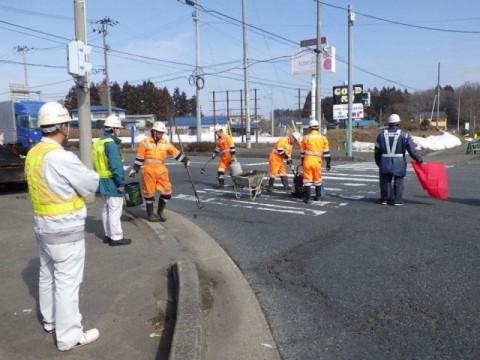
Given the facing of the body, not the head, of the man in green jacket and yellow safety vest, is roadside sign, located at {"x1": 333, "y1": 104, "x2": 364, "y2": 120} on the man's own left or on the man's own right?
on the man's own left

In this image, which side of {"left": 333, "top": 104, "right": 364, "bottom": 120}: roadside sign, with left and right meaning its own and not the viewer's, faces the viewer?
front

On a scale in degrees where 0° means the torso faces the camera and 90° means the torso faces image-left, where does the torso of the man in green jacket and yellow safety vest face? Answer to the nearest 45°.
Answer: approximately 270°

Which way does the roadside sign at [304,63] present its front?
toward the camera

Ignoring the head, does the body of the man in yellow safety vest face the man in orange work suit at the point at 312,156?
yes

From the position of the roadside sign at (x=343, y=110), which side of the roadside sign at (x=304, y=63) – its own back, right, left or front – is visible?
left

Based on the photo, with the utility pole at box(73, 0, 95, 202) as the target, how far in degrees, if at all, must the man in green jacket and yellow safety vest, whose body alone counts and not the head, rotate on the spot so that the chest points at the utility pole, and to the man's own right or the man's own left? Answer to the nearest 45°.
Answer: approximately 90° to the man's own left
